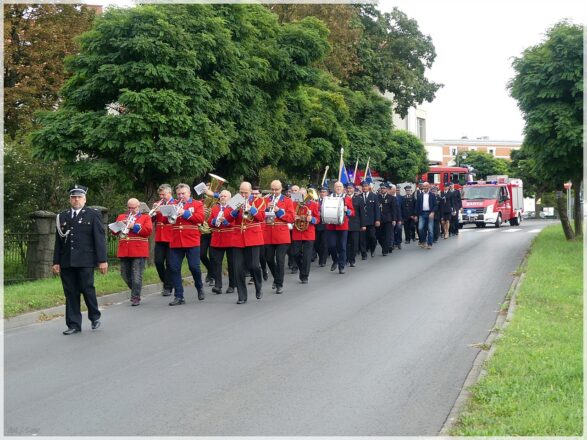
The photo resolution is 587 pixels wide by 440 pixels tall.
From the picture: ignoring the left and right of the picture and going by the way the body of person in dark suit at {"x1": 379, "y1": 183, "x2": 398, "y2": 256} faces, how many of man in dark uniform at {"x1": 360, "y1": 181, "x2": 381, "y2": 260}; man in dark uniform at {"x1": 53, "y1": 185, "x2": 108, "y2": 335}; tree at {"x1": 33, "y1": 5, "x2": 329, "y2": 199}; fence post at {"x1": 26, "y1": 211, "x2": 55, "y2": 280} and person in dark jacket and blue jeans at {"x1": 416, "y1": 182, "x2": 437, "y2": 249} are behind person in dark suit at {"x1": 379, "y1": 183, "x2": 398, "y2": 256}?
1

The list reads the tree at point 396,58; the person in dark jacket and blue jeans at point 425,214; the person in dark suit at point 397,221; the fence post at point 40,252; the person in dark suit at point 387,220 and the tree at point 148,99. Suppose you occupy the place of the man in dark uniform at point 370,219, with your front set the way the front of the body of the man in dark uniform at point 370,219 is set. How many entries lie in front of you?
2

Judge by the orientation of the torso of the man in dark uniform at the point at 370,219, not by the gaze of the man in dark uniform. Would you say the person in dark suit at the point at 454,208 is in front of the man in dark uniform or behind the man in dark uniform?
behind

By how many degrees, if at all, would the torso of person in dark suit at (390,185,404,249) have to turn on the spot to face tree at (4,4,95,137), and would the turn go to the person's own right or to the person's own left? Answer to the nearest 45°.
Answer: approximately 45° to the person's own right

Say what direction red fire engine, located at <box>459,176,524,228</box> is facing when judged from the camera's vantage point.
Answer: facing the viewer and to the left of the viewer

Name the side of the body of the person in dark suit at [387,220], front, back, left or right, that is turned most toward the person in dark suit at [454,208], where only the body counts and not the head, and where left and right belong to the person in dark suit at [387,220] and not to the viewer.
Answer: back
